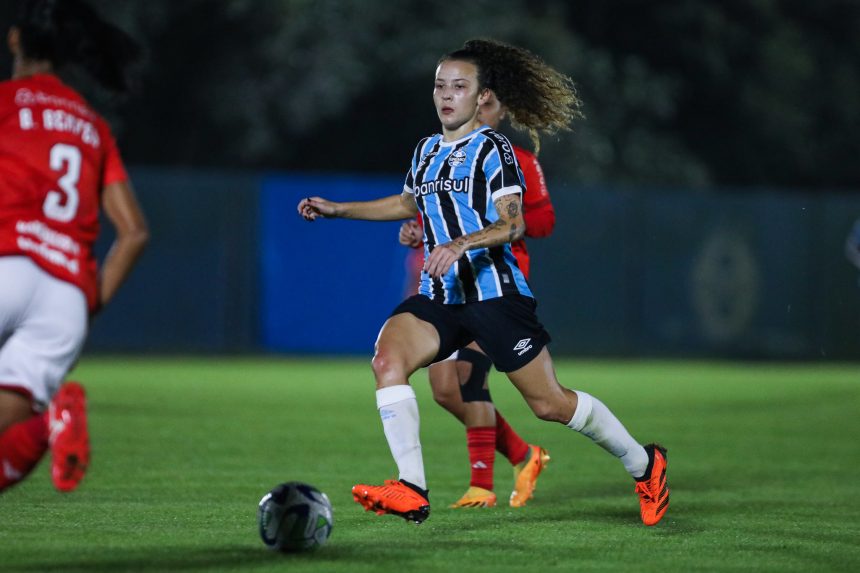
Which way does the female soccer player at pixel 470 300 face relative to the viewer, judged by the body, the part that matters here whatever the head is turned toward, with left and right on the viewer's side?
facing the viewer and to the left of the viewer

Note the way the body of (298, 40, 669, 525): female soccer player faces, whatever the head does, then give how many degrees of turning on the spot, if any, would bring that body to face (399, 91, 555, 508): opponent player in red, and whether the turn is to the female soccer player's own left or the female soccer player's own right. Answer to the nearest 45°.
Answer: approximately 135° to the female soccer player's own right

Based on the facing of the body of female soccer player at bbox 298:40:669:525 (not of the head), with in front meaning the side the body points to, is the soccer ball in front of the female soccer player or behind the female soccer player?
in front

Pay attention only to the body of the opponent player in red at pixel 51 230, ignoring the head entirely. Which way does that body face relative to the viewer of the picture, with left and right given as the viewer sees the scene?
facing away from the viewer and to the left of the viewer

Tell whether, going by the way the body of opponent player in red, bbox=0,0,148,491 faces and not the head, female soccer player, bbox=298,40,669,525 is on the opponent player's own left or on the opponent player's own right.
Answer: on the opponent player's own right

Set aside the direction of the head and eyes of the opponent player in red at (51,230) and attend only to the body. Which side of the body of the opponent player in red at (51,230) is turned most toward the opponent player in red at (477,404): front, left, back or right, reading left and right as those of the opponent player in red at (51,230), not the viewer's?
right

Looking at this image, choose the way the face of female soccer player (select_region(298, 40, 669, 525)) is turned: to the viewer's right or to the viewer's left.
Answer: to the viewer's left

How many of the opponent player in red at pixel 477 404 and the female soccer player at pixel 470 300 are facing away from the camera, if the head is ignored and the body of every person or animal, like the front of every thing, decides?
0

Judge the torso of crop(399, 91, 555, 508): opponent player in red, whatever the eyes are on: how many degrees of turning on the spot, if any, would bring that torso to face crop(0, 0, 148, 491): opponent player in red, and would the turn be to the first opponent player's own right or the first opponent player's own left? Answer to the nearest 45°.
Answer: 0° — they already face them
